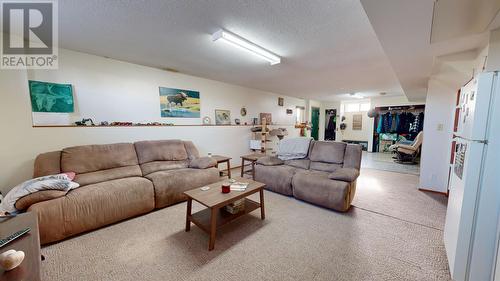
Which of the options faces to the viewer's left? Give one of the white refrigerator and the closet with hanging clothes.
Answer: the white refrigerator

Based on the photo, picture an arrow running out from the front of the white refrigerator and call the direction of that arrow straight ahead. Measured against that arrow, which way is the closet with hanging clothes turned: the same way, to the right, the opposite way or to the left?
to the left

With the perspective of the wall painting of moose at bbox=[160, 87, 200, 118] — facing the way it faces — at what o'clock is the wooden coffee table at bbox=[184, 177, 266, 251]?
The wooden coffee table is roughly at 1 o'clock from the wall painting of moose.

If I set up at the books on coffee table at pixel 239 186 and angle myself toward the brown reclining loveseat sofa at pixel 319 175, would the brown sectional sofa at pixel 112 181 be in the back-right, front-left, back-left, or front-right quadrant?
back-left

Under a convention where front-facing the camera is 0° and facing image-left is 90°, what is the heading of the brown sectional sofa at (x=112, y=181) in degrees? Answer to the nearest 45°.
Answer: approximately 315°

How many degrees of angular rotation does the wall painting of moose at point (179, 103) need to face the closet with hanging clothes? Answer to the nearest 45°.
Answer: approximately 45° to its left

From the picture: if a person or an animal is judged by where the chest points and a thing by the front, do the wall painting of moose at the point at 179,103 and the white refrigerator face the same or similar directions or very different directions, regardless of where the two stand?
very different directions

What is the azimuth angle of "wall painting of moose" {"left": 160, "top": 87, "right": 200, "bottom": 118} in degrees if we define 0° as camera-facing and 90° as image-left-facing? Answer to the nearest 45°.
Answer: approximately 315°

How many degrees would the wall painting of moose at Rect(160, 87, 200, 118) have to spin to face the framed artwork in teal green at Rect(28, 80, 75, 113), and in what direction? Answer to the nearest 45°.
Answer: approximately 90° to its right

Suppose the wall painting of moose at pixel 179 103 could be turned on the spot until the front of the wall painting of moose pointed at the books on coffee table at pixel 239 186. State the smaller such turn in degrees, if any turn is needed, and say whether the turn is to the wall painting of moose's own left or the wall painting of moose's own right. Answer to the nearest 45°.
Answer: approximately 45° to the wall painting of moose's own right

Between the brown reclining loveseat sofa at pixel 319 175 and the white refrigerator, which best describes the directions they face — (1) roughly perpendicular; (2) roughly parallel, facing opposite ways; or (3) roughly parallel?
roughly perpendicular

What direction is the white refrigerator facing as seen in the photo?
to the viewer's left
